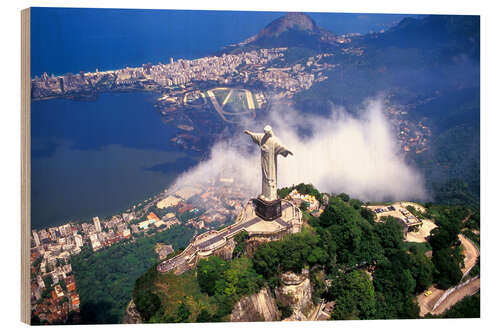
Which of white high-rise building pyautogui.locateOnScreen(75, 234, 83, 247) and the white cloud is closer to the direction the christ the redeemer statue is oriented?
the white high-rise building

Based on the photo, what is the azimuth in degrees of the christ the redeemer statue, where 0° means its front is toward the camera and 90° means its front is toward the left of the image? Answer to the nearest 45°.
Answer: approximately 45°
